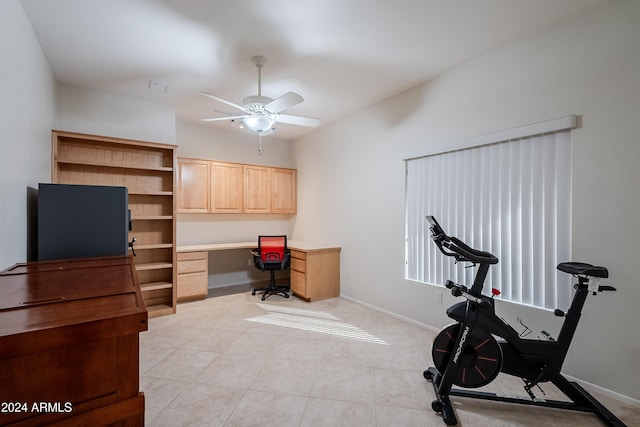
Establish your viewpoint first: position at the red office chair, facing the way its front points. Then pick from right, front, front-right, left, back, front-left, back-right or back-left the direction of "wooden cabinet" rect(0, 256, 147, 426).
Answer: back

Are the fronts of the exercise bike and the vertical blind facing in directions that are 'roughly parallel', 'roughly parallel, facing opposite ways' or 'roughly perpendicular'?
roughly parallel

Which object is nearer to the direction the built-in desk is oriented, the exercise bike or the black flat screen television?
the exercise bike

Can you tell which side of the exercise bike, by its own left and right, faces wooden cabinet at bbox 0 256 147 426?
front

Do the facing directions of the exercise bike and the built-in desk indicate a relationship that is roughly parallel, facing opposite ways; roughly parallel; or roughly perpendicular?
roughly perpendicular

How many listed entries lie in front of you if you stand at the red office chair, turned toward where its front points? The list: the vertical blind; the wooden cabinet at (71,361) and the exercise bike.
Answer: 0

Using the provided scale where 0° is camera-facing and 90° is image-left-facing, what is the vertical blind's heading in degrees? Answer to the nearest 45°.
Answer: approximately 45°

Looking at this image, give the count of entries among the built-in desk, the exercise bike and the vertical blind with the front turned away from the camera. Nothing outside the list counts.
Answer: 0

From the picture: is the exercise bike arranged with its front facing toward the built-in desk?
no

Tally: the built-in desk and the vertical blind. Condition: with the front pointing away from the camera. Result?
0

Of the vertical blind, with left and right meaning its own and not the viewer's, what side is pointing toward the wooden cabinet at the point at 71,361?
front

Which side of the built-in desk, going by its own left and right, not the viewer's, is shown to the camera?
front

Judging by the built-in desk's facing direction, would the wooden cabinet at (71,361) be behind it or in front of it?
in front

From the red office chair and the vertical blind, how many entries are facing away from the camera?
1

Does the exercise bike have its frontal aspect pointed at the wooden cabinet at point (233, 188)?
no

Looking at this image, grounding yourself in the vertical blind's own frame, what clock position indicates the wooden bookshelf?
The wooden bookshelf is roughly at 1 o'clock from the vertical blind.

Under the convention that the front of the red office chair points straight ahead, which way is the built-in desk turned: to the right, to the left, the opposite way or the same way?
the opposite way

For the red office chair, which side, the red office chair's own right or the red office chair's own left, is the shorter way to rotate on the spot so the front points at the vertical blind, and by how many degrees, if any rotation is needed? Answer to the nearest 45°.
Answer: approximately 135° to the red office chair's own right

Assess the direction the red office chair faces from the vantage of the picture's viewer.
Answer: facing away from the viewer

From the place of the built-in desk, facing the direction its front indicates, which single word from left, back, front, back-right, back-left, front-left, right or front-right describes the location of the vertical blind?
front-left
